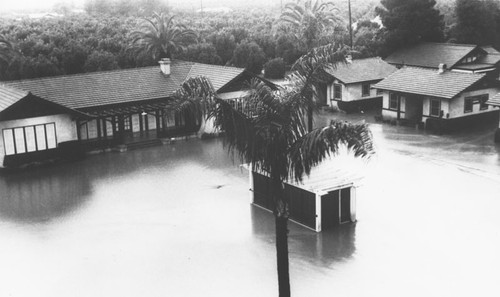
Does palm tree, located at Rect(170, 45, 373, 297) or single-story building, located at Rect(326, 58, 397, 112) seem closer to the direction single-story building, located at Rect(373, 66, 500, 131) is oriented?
the palm tree

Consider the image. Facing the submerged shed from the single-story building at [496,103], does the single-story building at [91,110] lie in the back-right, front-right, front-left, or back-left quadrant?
front-right

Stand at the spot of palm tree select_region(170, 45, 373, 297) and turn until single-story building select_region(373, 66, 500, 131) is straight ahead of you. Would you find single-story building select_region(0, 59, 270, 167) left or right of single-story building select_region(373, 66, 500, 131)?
left

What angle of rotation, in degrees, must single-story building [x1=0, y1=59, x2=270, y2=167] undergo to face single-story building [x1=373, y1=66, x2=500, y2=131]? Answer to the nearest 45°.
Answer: approximately 45° to its left

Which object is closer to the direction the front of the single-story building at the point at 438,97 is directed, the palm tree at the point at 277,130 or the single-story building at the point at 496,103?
the palm tree

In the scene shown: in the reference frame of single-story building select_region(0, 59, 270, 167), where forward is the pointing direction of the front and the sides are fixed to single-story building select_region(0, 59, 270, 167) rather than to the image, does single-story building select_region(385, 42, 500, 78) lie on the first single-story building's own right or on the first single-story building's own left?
on the first single-story building's own left

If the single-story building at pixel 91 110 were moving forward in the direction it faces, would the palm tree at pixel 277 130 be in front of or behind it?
in front

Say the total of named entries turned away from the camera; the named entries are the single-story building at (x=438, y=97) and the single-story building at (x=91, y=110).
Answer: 0

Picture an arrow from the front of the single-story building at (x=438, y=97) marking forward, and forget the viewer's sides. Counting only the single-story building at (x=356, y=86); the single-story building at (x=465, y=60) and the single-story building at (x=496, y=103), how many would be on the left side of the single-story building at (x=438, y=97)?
1

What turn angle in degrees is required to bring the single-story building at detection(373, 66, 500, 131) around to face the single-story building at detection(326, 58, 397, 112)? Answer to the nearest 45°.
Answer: approximately 90° to its right

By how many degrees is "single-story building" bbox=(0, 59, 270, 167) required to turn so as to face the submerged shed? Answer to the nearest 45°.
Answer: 0° — it already faces it
